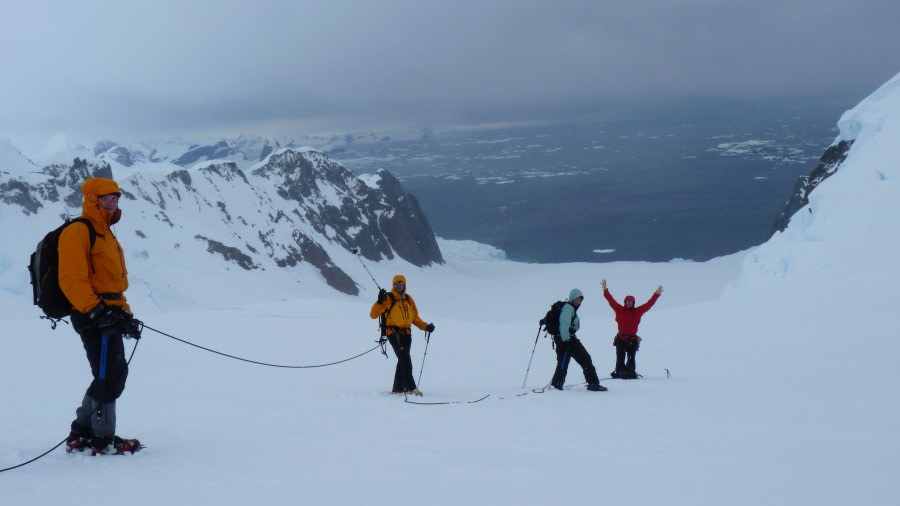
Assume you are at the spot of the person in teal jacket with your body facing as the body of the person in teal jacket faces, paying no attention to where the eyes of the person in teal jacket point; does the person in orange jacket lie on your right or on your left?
on your right

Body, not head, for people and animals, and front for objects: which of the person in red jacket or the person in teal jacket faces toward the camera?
the person in red jacket

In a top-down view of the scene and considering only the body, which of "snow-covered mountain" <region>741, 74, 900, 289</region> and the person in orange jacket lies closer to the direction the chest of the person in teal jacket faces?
the snow-covered mountain

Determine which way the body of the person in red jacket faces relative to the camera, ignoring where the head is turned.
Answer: toward the camera

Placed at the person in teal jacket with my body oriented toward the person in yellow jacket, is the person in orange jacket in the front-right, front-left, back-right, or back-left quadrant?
front-left

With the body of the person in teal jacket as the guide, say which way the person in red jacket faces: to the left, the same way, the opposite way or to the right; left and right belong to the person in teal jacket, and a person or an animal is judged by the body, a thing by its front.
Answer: to the right

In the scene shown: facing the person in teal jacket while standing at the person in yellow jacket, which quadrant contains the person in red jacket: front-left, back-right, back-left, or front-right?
front-left

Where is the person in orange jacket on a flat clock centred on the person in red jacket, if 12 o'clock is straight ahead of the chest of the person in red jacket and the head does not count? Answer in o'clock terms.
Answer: The person in orange jacket is roughly at 1 o'clock from the person in red jacket.

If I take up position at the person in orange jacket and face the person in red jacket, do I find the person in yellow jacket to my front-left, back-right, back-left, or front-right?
front-left

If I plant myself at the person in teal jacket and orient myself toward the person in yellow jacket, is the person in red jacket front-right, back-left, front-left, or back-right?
back-right

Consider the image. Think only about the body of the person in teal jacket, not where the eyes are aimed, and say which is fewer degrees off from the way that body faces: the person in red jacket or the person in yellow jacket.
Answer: the person in red jacket

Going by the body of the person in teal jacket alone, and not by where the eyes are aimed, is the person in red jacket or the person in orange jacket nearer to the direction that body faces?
the person in red jacket

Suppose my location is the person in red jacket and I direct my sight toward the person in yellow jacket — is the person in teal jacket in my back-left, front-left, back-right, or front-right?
front-left

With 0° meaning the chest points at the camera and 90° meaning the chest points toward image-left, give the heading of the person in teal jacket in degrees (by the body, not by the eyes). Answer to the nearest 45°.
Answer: approximately 270°

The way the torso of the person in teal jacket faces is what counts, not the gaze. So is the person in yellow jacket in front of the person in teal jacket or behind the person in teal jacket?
behind
